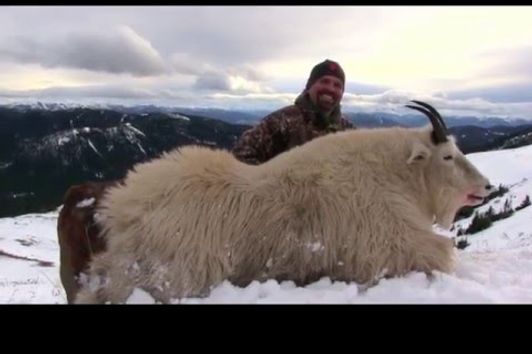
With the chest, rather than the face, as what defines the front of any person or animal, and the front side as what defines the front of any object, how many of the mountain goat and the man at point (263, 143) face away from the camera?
0

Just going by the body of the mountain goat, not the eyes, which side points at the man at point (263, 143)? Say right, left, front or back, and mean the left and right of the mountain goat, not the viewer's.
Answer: left

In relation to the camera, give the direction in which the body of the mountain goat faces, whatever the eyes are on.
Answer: to the viewer's right

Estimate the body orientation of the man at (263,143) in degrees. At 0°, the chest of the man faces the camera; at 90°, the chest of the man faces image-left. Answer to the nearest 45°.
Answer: approximately 315°
